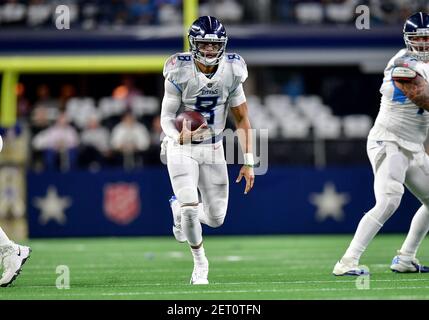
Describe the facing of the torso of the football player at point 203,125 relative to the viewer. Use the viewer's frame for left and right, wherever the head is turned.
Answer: facing the viewer

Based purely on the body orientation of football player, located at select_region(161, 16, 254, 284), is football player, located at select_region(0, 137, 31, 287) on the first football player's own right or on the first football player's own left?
on the first football player's own right

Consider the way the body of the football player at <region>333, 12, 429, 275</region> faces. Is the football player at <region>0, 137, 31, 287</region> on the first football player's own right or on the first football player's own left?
on the first football player's own right
